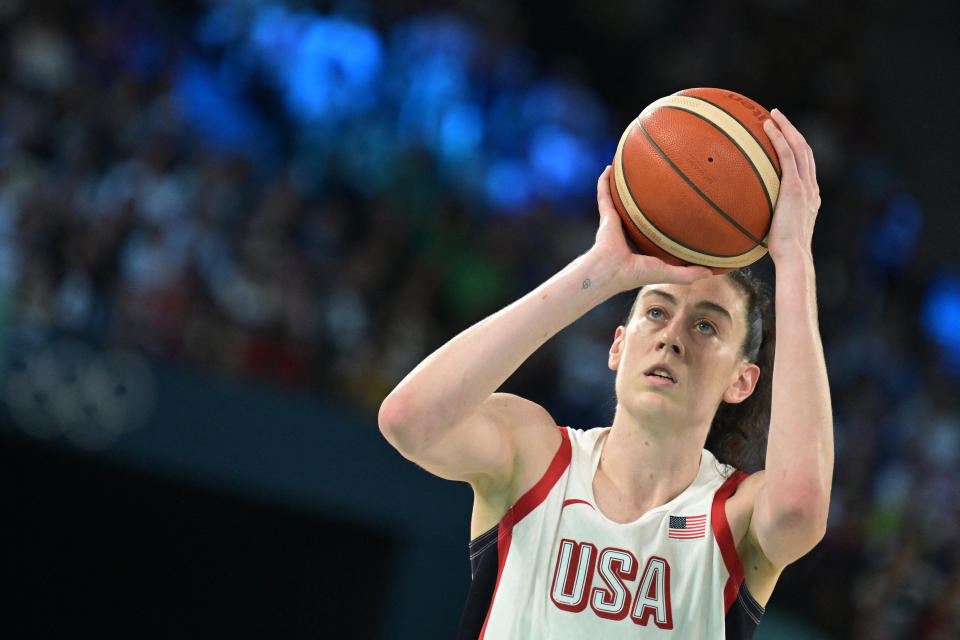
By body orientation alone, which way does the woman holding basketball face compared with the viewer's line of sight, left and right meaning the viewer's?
facing the viewer
